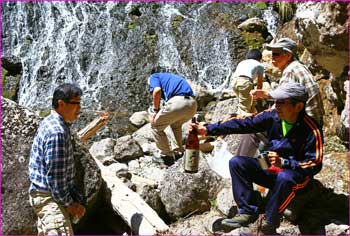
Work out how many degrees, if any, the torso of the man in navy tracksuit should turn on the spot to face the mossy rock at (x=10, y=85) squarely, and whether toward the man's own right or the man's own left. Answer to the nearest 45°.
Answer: approximately 90° to the man's own right

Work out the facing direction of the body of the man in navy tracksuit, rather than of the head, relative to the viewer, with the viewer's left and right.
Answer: facing the viewer and to the left of the viewer

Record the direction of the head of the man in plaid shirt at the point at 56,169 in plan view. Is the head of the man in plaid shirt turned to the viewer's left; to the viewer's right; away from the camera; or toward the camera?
to the viewer's right

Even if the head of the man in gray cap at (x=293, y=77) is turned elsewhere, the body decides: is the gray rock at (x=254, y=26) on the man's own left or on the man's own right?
on the man's own right

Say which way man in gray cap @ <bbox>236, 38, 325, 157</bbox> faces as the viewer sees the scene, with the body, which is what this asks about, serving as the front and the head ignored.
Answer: to the viewer's left

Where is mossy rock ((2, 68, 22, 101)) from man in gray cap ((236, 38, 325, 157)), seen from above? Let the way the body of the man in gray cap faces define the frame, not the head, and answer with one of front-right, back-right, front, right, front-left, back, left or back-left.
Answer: front-right

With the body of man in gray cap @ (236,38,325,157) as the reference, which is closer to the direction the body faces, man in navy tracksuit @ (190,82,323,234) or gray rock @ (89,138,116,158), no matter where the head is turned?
the gray rock

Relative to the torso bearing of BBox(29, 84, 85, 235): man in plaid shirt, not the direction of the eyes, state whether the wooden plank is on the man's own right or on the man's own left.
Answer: on the man's own left

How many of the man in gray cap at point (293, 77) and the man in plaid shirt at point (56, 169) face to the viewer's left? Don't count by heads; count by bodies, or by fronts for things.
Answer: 1

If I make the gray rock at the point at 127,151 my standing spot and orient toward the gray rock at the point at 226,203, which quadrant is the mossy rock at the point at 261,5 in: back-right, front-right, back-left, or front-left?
back-left

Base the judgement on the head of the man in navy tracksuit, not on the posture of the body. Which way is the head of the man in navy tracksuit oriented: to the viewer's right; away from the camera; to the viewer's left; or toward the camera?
to the viewer's left
